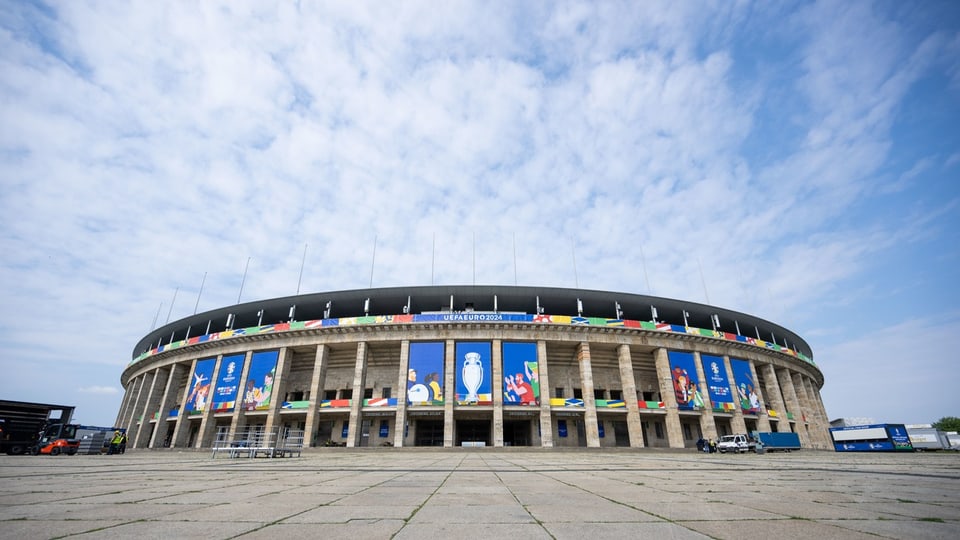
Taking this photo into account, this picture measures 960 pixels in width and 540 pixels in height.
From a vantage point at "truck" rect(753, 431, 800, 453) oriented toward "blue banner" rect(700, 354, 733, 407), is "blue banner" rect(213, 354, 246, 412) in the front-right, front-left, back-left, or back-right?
front-left

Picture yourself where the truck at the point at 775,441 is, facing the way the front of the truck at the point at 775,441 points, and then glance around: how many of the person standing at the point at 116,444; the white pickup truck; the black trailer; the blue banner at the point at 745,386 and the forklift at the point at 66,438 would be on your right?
1

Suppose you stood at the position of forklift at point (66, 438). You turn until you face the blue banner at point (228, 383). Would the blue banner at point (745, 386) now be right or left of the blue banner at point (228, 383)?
right

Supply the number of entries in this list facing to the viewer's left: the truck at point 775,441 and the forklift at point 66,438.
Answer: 2

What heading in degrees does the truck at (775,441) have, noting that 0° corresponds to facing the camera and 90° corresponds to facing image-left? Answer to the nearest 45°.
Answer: approximately 90°

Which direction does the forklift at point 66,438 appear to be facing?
to the viewer's left
